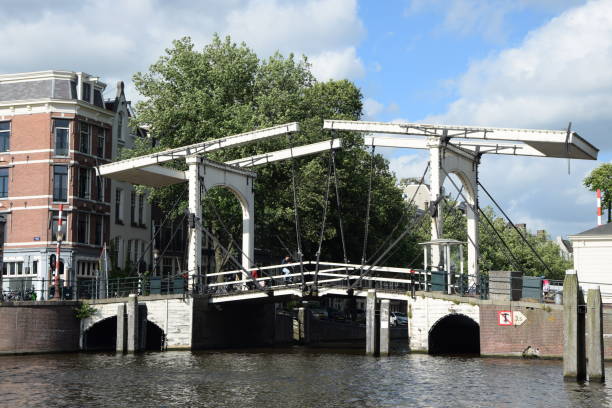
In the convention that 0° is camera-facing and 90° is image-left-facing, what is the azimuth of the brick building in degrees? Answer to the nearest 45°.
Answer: approximately 315°

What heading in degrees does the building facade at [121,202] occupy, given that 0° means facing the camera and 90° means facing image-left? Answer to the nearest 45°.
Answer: approximately 315°

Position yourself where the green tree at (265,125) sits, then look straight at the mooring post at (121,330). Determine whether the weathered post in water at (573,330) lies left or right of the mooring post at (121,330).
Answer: left
